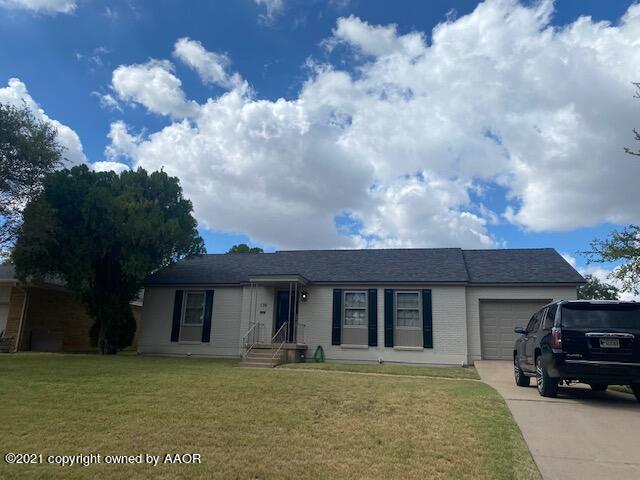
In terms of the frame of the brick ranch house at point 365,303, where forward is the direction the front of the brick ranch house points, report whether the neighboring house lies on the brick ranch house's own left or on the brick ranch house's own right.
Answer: on the brick ranch house's own right

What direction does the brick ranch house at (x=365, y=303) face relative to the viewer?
toward the camera

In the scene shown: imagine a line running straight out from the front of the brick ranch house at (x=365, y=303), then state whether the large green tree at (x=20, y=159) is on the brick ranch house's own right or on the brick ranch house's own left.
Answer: on the brick ranch house's own right

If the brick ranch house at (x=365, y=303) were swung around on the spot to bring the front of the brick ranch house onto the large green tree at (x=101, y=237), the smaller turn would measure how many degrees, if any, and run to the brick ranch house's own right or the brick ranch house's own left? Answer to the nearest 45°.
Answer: approximately 90° to the brick ranch house's own right

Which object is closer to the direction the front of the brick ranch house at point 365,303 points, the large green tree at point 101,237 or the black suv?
the black suv

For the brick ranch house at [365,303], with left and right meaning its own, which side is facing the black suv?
front

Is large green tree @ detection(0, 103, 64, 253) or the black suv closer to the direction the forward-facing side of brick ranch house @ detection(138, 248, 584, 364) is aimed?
the black suv
